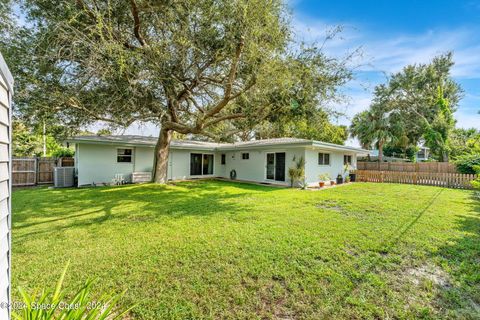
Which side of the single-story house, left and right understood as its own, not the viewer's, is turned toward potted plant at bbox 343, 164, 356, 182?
right

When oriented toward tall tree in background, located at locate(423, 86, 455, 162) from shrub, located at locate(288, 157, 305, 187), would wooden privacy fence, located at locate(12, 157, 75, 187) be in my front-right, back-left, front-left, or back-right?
back-left

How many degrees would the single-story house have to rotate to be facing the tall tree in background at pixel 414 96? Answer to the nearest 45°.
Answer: approximately 45° to its right

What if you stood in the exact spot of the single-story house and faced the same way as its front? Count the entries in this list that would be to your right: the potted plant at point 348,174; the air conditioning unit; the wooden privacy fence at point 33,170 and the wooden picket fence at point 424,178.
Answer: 2

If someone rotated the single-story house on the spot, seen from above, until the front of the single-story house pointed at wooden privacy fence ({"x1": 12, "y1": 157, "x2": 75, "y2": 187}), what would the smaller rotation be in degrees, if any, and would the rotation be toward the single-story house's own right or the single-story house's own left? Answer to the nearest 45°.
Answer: approximately 90° to the single-story house's own left

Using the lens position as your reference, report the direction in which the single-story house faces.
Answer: facing away from the viewer

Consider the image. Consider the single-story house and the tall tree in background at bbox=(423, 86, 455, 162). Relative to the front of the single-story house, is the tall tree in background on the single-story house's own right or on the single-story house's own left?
on the single-story house's own right

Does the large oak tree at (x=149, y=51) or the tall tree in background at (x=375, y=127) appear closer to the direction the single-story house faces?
the tall tree in background

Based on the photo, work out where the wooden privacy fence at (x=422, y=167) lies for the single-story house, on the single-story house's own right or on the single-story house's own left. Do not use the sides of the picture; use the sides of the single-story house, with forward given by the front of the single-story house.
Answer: on the single-story house's own right

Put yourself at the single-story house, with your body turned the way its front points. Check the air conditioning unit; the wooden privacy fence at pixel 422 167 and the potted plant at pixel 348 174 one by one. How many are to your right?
2

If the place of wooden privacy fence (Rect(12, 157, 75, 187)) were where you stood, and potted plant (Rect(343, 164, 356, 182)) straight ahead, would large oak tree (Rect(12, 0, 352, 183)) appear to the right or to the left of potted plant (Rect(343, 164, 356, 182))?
right

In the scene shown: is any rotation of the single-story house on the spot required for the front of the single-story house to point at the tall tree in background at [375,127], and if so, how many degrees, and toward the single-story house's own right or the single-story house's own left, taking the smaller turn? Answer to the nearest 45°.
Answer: approximately 45° to the single-story house's own right
